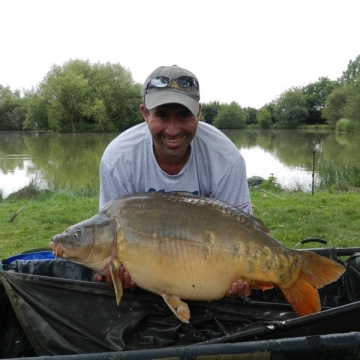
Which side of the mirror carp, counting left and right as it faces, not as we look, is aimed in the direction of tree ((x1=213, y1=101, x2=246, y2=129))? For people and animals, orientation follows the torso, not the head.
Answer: right

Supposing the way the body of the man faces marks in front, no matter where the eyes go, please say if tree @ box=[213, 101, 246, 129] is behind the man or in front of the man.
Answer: behind

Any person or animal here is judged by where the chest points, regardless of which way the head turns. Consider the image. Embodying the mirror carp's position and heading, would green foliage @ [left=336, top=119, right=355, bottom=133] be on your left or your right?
on your right

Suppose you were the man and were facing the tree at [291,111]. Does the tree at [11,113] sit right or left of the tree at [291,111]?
left

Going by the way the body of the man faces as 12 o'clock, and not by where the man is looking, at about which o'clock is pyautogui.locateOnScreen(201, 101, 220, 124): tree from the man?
The tree is roughly at 6 o'clock from the man.

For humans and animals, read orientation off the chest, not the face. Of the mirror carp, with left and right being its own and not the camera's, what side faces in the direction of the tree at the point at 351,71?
right

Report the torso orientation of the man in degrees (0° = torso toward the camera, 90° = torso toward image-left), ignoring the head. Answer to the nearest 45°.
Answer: approximately 0°

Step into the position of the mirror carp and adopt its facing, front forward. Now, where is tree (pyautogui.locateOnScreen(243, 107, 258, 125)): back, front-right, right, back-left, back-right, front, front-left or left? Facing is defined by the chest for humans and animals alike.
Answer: right

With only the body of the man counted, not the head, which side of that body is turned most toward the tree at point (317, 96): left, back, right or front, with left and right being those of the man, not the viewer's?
back

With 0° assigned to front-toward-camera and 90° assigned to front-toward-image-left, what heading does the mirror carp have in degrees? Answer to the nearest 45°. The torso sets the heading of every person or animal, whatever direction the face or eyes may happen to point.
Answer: approximately 90°

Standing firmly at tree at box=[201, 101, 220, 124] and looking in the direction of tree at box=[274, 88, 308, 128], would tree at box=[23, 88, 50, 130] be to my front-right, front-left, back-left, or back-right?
back-right

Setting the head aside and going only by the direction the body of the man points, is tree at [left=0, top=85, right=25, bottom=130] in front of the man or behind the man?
behind
